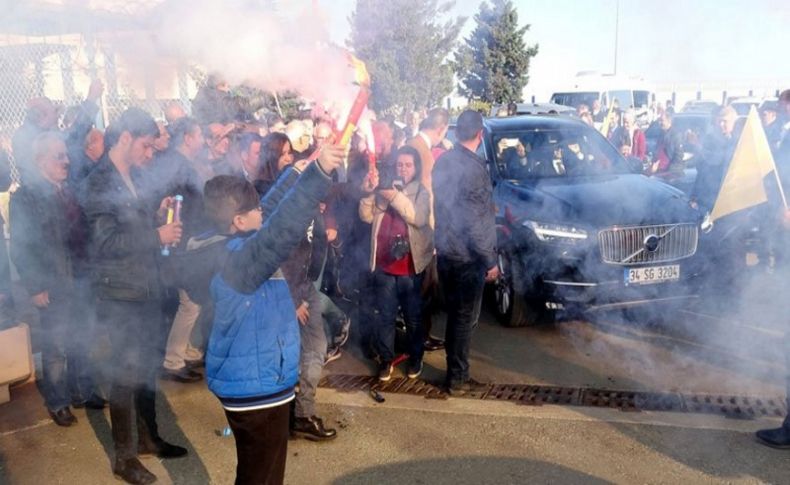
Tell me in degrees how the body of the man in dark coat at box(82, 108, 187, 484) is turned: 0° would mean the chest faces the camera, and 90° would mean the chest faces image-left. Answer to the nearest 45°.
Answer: approximately 270°

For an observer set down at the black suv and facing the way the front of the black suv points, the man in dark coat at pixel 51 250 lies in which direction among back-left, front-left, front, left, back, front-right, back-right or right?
right

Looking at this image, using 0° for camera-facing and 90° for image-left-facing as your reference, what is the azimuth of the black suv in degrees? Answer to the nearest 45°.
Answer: approximately 315°

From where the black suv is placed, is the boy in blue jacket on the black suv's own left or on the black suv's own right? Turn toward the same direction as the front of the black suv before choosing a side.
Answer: on the black suv's own right

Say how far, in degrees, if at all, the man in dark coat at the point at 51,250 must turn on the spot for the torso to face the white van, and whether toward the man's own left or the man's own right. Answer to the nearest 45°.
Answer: approximately 90° to the man's own left

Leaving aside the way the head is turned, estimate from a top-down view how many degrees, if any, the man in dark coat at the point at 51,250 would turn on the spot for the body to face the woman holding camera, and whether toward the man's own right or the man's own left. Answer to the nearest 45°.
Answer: approximately 45° to the man's own left

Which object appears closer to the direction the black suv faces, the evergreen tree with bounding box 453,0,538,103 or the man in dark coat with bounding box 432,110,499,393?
the man in dark coat

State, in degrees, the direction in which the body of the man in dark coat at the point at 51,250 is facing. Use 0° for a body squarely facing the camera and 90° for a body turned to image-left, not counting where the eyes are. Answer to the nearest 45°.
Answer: approximately 315°

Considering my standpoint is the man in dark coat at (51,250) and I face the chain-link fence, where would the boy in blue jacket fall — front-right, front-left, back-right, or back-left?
back-right
